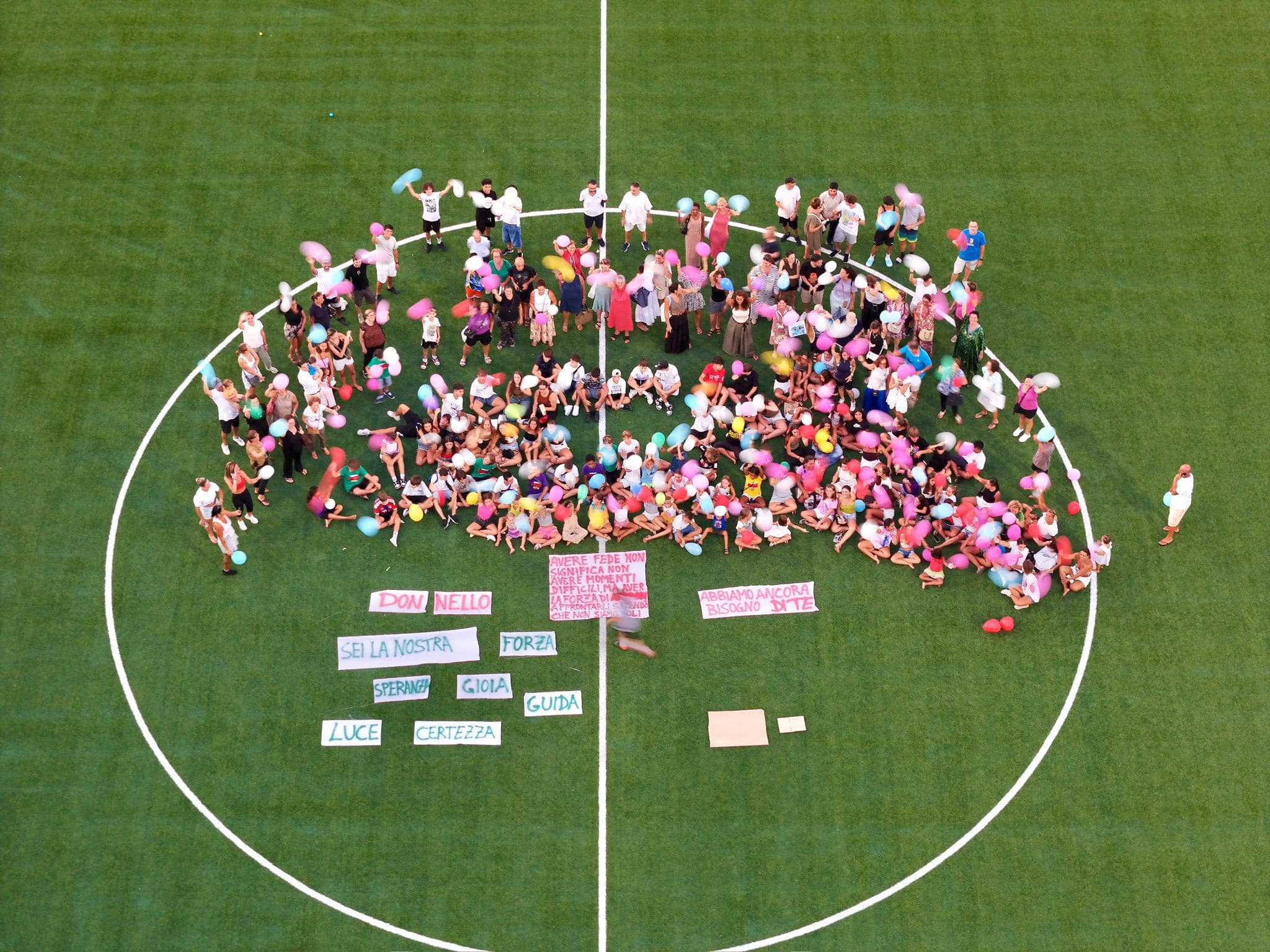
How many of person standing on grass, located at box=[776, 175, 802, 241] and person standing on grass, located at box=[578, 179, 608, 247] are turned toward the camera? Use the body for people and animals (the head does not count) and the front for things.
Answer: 2

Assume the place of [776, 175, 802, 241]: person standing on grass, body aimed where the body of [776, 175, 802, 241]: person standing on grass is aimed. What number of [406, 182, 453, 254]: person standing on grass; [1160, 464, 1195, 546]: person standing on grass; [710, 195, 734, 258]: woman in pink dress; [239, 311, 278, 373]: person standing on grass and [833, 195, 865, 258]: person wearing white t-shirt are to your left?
2

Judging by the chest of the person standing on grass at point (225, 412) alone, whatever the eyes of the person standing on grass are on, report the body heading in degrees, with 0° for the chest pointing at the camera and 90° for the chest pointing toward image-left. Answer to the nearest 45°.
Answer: approximately 315°

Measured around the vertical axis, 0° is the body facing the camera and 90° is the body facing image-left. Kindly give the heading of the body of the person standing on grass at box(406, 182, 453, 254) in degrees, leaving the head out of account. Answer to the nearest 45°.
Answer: approximately 0°

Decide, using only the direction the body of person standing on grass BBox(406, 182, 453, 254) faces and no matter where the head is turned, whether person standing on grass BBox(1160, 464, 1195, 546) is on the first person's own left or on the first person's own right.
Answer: on the first person's own left

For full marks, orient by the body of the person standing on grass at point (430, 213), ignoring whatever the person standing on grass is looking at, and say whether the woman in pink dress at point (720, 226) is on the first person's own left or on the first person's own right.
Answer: on the first person's own left

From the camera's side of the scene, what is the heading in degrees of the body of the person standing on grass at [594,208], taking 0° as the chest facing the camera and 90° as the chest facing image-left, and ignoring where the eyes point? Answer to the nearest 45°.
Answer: approximately 0°
